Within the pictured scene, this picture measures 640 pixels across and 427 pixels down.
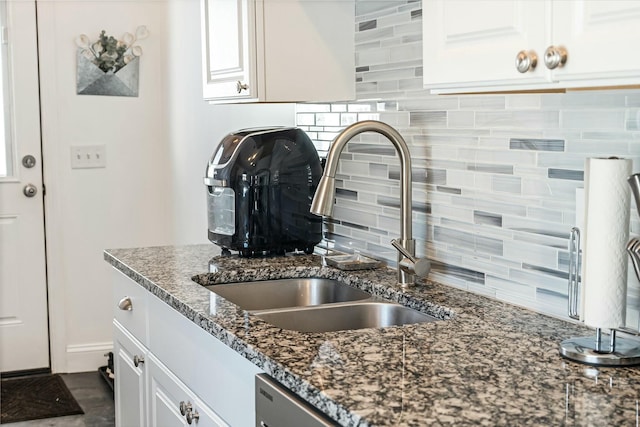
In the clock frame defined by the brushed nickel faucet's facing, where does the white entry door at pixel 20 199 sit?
The white entry door is roughly at 3 o'clock from the brushed nickel faucet.

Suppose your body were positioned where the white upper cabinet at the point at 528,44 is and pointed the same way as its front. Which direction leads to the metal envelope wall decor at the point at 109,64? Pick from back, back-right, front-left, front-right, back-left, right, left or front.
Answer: right

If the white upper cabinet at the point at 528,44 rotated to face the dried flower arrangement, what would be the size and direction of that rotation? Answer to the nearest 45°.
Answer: approximately 90° to its right

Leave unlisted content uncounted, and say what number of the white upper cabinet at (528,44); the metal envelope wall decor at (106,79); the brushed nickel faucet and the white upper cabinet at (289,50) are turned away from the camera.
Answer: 0

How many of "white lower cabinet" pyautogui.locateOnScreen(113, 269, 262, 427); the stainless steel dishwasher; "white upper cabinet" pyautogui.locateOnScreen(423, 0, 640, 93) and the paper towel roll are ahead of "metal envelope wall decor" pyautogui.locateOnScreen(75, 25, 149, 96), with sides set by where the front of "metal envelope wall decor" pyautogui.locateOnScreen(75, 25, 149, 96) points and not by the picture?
4

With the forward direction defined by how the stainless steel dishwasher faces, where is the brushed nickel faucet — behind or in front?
behind

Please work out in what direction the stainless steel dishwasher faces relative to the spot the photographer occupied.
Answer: facing the viewer and to the left of the viewer

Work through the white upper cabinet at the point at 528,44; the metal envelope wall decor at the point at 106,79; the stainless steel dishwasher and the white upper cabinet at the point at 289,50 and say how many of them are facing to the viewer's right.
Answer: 0

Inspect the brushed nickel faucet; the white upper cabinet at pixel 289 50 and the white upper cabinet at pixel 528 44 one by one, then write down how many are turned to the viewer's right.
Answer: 0

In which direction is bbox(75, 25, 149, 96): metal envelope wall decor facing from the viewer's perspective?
toward the camera

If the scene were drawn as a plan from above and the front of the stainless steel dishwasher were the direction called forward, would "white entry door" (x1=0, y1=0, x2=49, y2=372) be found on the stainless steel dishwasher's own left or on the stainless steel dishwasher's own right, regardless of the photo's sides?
on the stainless steel dishwasher's own right

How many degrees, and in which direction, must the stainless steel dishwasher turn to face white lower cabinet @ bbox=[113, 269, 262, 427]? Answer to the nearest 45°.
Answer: approximately 135° to its right

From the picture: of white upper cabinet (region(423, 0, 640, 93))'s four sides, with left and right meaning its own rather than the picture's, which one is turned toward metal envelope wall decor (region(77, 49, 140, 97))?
right
